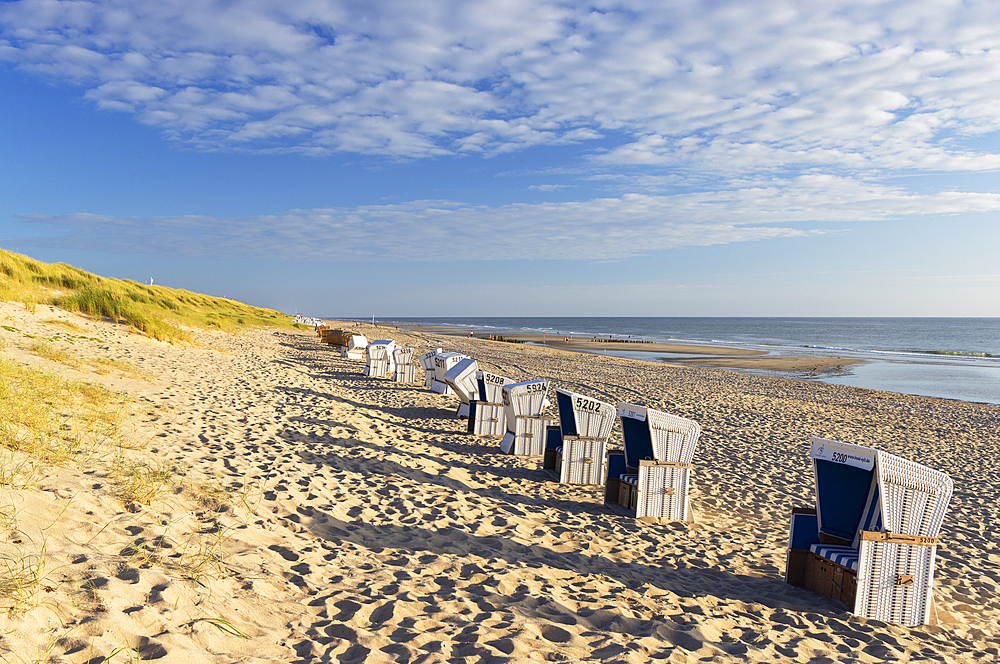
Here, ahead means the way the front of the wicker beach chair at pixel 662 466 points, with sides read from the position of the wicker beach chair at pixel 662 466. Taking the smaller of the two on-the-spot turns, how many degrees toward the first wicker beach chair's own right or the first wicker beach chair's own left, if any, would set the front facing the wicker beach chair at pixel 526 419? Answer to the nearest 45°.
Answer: approximately 90° to the first wicker beach chair's own right

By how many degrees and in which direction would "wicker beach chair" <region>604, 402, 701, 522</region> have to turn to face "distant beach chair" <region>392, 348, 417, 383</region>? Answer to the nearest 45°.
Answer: approximately 90° to its right

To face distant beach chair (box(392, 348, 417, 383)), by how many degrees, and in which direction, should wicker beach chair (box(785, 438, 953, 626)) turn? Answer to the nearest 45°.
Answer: approximately 90° to its right

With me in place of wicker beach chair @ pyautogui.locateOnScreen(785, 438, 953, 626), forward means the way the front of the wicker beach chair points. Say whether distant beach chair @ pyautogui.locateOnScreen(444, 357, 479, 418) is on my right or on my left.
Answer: on my right

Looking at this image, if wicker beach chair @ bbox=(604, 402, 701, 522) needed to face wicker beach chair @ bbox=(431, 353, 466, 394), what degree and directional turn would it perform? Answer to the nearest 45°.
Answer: approximately 90° to its right

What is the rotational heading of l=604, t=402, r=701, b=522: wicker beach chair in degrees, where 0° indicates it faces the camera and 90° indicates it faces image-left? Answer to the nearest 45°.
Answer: approximately 45°

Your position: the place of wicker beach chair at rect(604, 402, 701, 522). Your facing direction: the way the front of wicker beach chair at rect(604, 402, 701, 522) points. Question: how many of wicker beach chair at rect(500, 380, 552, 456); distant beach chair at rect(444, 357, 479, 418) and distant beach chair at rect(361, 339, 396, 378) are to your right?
3

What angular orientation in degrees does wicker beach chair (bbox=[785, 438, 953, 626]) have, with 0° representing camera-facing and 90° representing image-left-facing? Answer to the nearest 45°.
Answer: approximately 45°

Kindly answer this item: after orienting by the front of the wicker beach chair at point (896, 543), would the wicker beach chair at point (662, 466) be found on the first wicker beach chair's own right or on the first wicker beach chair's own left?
on the first wicker beach chair's own right

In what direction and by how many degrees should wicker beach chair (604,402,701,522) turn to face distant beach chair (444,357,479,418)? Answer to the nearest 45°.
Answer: approximately 90° to its right
